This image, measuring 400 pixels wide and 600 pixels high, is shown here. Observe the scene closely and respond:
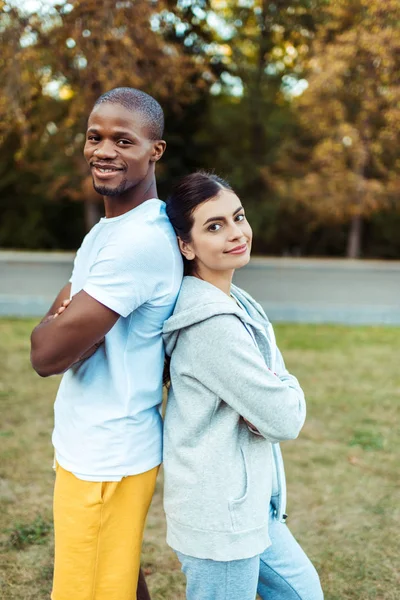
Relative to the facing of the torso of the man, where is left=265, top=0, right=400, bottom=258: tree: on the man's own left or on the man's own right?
on the man's own right

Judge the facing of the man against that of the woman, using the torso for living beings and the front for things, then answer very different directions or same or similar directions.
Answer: very different directions

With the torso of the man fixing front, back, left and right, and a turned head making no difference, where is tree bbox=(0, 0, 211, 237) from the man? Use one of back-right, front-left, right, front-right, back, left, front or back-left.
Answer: right

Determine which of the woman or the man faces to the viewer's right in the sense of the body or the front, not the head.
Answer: the woman

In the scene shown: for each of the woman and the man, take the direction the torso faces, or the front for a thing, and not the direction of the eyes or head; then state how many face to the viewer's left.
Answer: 1

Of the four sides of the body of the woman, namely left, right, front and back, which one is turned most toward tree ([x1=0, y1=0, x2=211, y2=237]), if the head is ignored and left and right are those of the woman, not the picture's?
left

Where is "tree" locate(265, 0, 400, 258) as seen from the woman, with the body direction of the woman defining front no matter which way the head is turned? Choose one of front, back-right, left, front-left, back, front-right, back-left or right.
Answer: left

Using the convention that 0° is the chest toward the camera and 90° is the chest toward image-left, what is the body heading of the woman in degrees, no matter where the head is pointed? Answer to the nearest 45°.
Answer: approximately 270°

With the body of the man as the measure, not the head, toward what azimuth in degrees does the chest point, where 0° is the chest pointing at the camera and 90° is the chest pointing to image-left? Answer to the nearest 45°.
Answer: approximately 90°

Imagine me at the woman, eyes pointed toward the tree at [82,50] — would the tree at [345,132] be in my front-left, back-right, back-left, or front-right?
front-right
